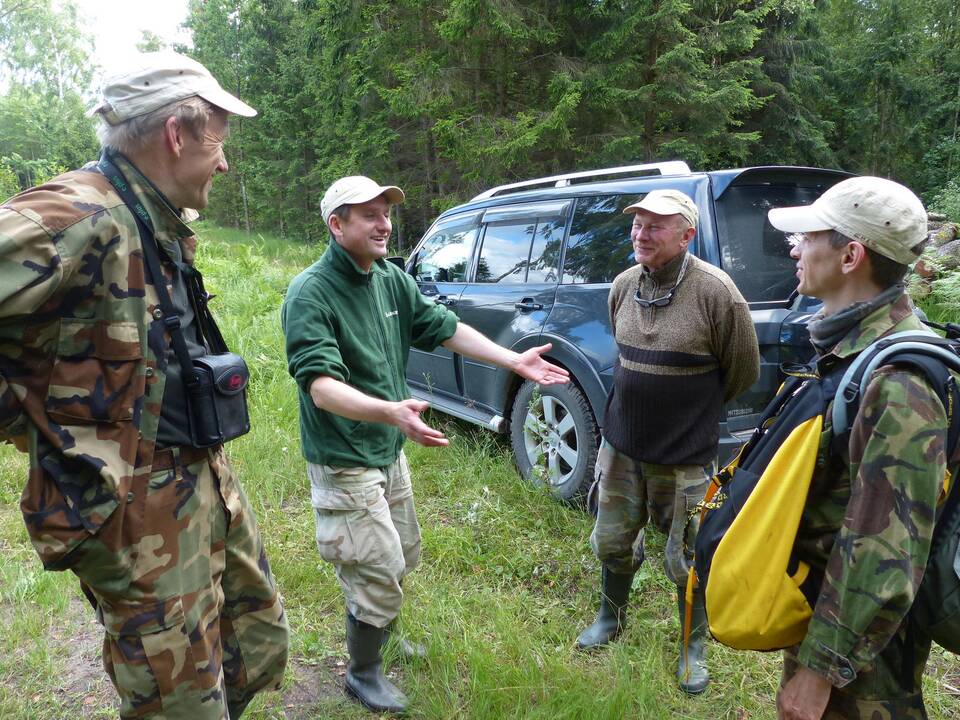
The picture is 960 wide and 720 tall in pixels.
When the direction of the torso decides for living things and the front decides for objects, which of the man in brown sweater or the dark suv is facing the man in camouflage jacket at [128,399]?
the man in brown sweater

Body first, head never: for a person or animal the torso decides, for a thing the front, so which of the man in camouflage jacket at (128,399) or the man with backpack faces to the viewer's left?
the man with backpack

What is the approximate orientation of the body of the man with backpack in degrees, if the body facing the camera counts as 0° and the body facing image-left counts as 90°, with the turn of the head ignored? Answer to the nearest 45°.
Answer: approximately 90°

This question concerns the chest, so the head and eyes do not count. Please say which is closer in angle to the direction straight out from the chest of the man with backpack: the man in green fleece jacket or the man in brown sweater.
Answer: the man in green fleece jacket

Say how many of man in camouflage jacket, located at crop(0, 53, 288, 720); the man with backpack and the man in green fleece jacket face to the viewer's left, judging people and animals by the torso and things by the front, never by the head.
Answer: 1

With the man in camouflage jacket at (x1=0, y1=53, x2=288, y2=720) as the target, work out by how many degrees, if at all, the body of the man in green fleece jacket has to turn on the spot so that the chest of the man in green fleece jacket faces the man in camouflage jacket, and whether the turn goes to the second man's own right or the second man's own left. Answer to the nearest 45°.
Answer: approximately 90° to the second man's own right

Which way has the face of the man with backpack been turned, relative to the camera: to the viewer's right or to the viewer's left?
to the viewer's left

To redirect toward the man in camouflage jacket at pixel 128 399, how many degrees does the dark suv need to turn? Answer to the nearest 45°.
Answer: approximately 135° to its left

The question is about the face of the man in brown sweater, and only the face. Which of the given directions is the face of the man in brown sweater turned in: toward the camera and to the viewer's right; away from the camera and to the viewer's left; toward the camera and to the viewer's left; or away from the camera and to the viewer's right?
toward the camera and to the viewer's left

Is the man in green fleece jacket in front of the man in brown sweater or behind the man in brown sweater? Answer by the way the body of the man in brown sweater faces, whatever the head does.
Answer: in front

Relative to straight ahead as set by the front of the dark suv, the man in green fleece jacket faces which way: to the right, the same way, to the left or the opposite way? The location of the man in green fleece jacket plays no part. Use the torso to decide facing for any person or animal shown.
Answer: the opposite way

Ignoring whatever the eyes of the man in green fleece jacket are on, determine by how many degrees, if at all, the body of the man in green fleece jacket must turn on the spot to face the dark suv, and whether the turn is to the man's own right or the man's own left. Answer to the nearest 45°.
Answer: approximately 90° to the man's own left

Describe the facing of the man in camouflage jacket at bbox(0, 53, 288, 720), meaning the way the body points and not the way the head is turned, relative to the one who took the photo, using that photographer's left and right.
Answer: facing to the right of the viewer
